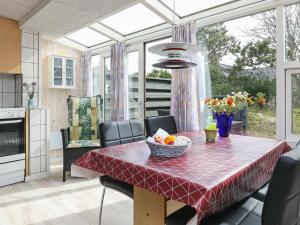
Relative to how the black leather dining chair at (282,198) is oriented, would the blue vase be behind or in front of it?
in front

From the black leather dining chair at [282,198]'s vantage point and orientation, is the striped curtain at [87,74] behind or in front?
in front

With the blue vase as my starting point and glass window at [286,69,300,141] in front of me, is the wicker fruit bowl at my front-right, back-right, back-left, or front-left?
back-right

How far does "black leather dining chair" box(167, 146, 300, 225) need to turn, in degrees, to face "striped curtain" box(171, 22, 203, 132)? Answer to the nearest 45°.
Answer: approximately 45° to its right

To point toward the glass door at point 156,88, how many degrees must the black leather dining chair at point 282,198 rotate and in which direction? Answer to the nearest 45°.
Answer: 0° — it already faces it

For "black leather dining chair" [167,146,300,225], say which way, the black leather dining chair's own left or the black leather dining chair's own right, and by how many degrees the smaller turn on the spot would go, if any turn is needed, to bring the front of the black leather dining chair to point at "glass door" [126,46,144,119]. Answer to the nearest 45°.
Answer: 0° — it already faces it

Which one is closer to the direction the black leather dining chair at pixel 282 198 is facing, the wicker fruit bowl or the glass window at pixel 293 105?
the wicker fruit bowl

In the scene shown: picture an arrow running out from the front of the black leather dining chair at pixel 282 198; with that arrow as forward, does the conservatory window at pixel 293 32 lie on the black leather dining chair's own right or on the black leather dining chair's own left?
on the black leather dining chair's own right

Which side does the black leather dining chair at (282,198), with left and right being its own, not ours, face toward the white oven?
front

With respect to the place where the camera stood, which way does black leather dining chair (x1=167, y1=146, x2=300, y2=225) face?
facing away from the viewer and to the left of the viewer
